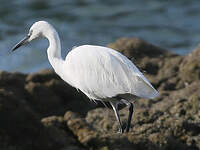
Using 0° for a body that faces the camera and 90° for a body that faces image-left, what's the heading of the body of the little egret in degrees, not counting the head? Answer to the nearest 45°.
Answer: approximately 90°
